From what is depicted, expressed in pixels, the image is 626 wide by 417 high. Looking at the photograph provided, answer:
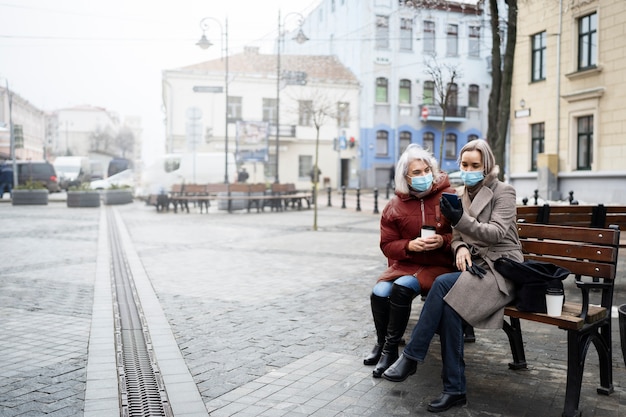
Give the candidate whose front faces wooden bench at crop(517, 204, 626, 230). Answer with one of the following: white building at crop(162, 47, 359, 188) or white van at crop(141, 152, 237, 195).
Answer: the white building

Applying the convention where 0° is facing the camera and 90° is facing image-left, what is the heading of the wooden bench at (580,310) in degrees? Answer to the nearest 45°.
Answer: approximately 45°

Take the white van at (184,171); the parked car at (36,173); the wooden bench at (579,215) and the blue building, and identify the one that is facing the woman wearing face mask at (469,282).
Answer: the blue building

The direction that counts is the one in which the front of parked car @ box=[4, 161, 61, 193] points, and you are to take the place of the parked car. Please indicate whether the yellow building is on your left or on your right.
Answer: on your left

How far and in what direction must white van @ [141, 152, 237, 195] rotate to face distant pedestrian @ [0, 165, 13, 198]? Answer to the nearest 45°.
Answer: approximately 45° to its right

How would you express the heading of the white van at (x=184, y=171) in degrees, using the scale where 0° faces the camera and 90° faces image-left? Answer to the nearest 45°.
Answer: approximately 90°

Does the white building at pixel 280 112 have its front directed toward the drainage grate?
yes
